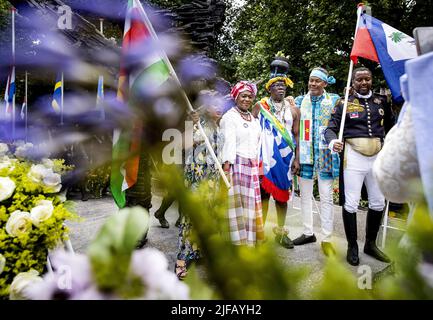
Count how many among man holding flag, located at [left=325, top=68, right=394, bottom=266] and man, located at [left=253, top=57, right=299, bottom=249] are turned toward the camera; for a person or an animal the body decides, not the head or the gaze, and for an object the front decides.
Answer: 2

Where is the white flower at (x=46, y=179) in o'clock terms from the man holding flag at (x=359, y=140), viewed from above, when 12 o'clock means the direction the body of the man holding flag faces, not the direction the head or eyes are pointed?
The white flower is roughly at 1 o'clock from the man holding flag.

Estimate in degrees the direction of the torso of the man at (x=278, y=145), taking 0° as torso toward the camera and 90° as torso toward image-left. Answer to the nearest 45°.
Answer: approximately 0°

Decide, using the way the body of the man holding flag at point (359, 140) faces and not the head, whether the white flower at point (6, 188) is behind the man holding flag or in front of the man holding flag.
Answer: in front

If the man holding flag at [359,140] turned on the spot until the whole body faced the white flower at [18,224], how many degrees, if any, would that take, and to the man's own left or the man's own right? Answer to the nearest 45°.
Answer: approximately 45° to the man's own right

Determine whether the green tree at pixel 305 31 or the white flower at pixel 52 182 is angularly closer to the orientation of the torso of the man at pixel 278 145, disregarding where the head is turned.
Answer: the white flower

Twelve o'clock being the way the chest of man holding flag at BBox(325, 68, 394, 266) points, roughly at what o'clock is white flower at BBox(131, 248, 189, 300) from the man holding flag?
The white flower is roughly at 12 o'clock from the man holding flag.

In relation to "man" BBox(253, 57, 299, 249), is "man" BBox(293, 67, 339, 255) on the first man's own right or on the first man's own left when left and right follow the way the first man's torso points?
on the first man's own left

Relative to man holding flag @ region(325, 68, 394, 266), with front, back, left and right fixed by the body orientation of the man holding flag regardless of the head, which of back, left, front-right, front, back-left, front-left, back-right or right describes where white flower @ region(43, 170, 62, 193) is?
front-right
